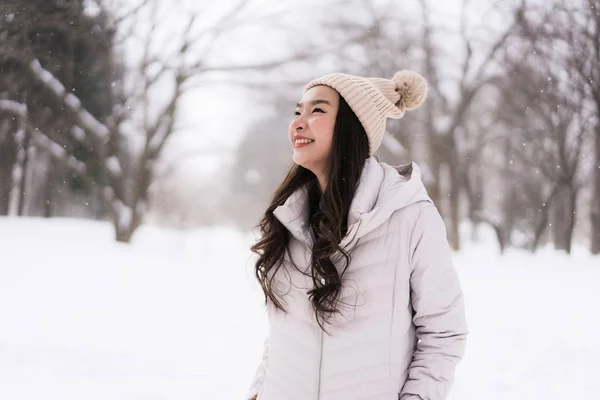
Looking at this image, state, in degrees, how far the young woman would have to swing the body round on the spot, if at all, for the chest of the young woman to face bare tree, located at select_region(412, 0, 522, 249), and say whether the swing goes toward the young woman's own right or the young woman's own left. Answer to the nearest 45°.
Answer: approximately 135° to the young woman's own right

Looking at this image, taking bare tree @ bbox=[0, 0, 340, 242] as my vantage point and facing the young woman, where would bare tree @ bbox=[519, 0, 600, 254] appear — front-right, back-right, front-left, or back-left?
front-left

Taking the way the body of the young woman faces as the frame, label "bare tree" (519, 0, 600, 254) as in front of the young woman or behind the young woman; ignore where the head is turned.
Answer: behind

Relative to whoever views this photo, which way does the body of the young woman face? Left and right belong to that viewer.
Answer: facing the viewer and to the left of the viewer

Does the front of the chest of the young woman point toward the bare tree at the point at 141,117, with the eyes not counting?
no

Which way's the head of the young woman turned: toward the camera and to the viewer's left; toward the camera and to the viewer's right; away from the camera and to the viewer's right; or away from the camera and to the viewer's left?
toward the camera and to the viewer's left
